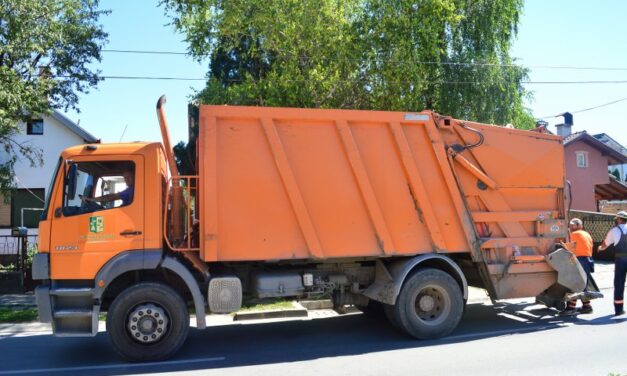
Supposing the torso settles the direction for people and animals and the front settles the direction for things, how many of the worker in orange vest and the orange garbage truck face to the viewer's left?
2

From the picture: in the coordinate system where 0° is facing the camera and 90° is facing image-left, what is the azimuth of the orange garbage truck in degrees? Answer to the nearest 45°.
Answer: approximately 90°

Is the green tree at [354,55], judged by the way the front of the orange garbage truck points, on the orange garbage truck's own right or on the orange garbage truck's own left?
on the orange garbage truck's own right

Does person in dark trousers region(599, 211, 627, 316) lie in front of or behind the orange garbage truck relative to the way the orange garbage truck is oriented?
behind

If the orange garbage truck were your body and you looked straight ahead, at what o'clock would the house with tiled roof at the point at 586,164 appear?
The house with tiled roof is roughly at 4 o'clock from the orange garbage truck.

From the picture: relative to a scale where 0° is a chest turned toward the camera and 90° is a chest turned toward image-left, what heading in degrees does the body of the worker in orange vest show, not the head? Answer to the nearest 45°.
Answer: approximately 90°

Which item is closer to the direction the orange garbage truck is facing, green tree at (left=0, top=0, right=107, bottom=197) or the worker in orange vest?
the green tree
